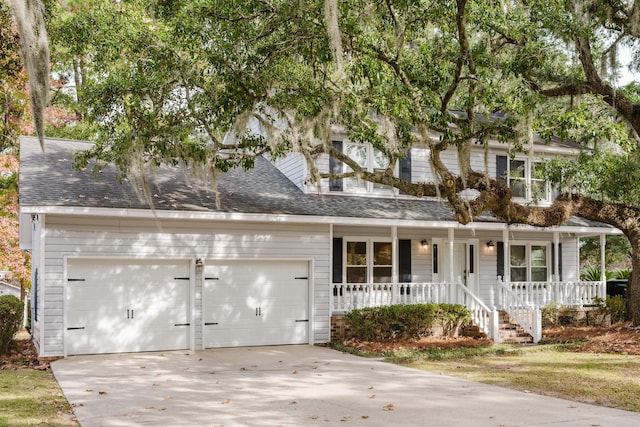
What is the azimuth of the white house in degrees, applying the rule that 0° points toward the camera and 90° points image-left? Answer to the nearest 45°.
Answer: approximately 0°

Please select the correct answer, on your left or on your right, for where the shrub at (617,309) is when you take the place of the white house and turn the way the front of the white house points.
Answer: on your left

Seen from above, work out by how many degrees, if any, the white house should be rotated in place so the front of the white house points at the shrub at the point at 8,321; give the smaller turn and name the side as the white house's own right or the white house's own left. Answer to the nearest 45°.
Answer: approximately 45° to the white house's own right

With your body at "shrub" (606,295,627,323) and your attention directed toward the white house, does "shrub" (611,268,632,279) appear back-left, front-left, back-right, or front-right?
back-right

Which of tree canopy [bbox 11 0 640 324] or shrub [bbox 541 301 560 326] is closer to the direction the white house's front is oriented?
the tree canopy

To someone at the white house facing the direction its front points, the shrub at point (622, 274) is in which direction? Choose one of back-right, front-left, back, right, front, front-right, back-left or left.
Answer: back-left
